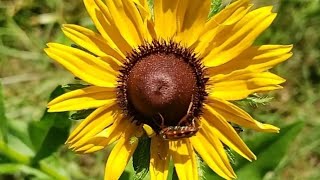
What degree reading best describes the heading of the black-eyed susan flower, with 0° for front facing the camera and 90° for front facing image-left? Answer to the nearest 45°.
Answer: approximately 0°

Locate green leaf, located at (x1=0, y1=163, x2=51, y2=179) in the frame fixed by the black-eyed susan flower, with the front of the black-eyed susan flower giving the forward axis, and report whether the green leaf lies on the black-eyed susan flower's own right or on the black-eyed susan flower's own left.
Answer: on the black-eyed susan flower's own right
